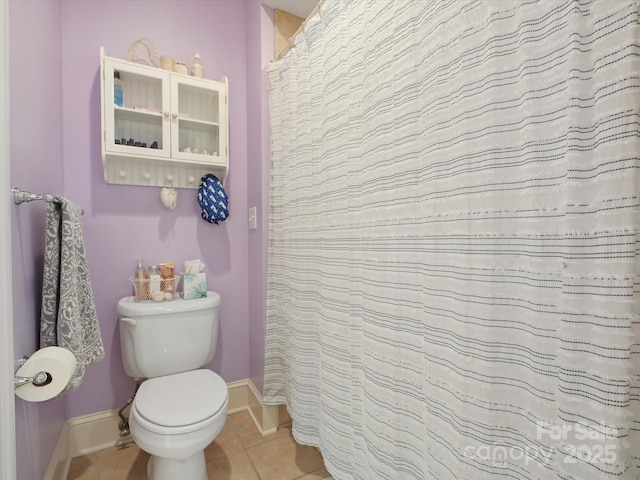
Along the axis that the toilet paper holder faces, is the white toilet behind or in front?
in front

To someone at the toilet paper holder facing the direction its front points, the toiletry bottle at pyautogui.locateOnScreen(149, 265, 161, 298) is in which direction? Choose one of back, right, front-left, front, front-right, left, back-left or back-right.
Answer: front-left

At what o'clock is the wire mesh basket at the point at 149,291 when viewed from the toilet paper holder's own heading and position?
The wire mesh basket is roughly at 10 o'clock from the toilet paper holder.

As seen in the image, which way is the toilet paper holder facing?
to the viewer's right

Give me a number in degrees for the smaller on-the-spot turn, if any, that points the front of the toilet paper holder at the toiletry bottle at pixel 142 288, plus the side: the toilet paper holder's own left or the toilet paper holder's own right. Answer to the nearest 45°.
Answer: approximately 45° to the toilet paper holder's own left
